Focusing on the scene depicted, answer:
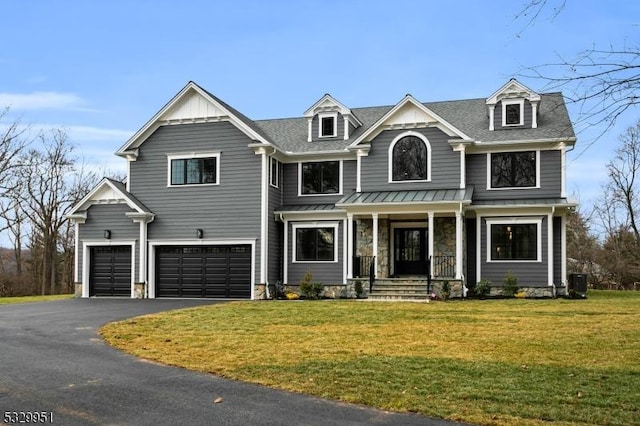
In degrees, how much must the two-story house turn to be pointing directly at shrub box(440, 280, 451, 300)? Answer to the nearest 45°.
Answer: approximately 45° to its left

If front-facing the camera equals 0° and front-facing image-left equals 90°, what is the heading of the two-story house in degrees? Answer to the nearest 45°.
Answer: approximately 0°
